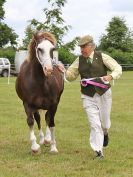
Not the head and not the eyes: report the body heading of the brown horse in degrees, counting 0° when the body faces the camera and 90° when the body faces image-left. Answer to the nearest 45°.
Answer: approximately 0°

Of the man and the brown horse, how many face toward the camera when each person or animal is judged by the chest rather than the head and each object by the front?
2

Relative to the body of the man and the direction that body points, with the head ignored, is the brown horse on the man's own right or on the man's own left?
on the man's own right

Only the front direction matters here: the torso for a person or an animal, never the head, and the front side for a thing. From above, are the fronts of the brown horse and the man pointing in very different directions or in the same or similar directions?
same or similar directions

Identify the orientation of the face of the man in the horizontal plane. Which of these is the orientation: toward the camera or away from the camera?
toward the camera

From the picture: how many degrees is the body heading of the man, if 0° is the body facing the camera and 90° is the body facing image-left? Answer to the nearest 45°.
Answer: approximately 0°

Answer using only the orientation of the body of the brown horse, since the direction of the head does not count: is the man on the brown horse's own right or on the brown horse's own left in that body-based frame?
on the brown horse's own left
